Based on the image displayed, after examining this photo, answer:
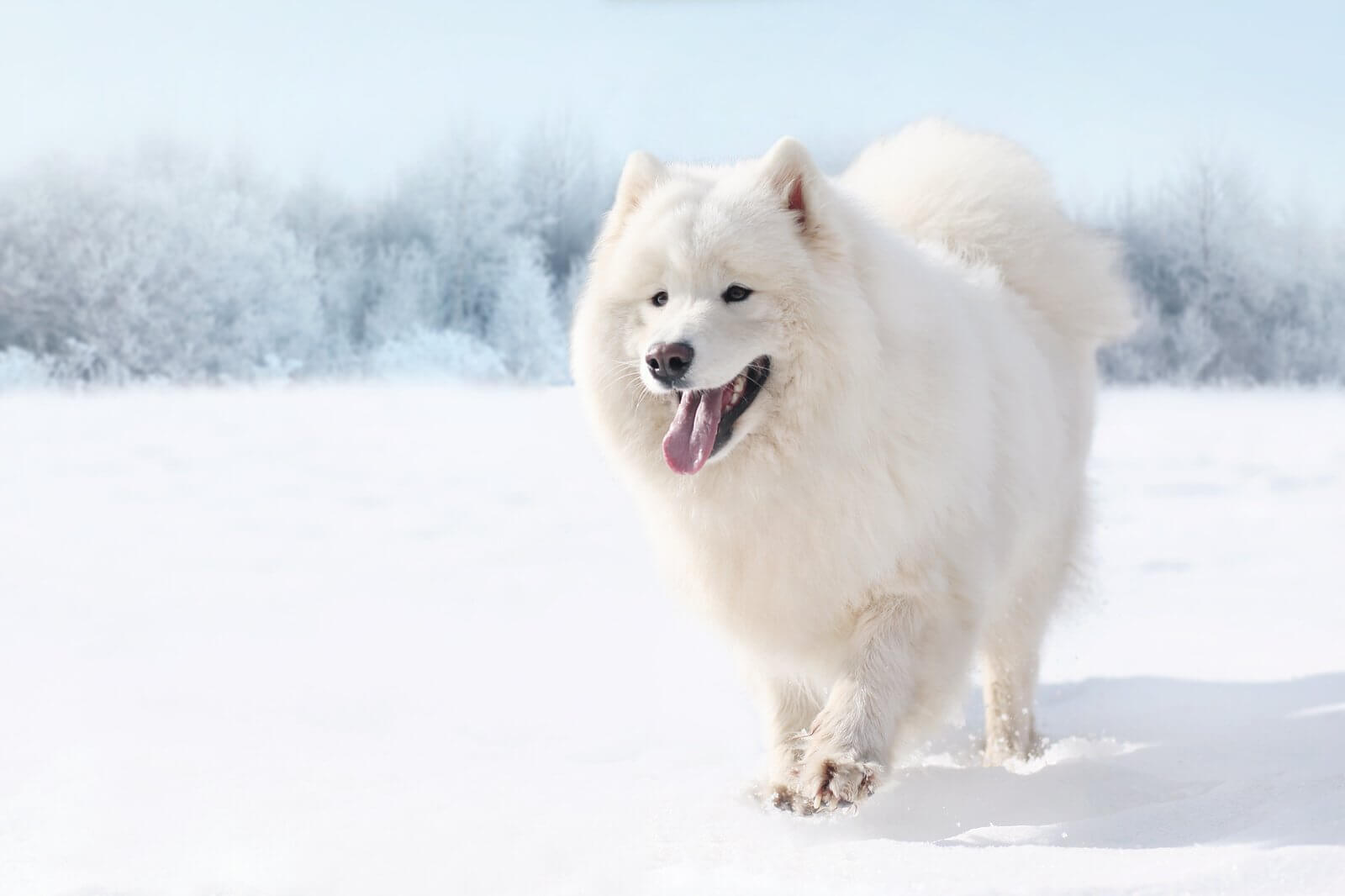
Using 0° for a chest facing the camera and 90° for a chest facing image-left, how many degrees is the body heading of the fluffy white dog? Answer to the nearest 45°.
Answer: approximately 45°
